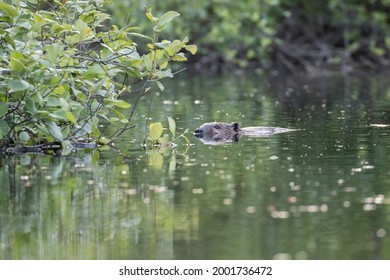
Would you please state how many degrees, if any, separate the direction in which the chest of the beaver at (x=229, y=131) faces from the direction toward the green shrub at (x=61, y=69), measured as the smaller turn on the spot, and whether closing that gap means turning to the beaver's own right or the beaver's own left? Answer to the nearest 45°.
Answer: approximately 45° to the beaver's own left

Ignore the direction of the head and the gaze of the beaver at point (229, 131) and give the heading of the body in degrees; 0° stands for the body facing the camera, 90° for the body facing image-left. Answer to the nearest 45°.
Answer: approximately 90°
